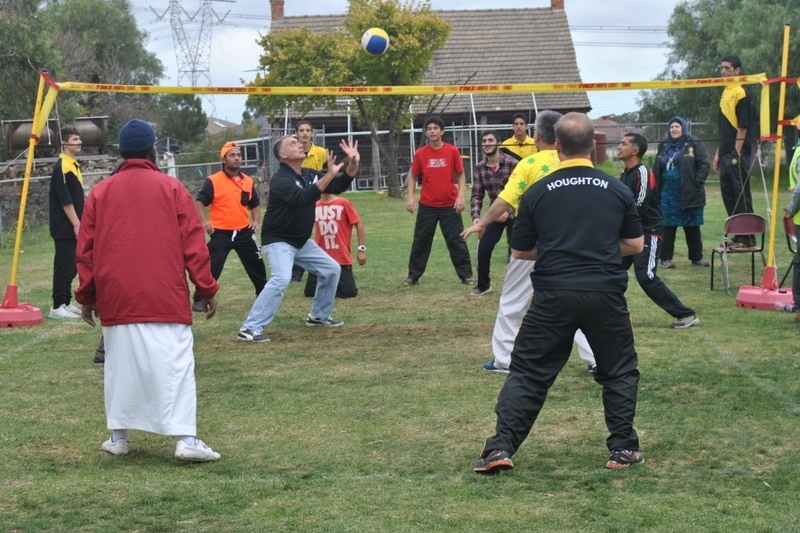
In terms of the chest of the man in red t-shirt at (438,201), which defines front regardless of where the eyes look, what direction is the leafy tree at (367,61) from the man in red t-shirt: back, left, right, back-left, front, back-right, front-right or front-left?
back

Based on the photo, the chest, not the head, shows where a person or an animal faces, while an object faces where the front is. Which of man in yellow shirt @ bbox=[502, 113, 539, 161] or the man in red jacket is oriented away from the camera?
the man in red jacket

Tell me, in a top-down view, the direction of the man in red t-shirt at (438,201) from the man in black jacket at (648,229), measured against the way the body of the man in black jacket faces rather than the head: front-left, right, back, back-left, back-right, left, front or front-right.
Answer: front-right

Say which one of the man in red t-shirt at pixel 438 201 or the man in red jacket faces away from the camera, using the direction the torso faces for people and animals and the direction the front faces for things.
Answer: the man in red jacket

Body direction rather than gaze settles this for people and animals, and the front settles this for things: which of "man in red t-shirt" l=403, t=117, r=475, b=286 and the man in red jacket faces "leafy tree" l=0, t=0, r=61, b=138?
the man in red jacket

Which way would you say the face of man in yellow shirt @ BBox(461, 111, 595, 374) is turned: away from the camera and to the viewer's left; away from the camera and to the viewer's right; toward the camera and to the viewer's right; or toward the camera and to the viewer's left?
away from the camera and to the viewer's left

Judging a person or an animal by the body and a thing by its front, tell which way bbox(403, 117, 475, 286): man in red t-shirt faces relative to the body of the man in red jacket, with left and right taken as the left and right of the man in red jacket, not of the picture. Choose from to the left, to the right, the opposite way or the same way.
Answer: the opposite way

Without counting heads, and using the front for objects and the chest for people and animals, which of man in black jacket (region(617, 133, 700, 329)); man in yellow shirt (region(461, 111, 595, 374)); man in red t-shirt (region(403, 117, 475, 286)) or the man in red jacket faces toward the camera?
the man in red t-shirt

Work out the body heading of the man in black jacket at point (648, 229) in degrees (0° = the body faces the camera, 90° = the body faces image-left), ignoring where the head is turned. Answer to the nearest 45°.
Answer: approximately 90°

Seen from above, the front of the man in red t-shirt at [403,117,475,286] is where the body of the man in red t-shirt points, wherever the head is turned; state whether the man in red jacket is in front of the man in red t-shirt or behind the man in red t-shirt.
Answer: in front

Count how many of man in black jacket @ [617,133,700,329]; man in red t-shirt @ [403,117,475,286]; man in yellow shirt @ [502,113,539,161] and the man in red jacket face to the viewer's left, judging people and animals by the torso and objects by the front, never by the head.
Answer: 1

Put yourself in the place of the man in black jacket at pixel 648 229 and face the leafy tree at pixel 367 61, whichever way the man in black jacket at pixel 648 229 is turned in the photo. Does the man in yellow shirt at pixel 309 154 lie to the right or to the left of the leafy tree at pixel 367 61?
left

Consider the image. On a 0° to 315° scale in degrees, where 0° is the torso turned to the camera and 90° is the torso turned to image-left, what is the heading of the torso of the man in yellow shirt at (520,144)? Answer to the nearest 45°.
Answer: approximately 0°

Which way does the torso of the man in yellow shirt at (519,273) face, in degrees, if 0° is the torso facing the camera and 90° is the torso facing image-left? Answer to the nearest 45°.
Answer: approximately 135°

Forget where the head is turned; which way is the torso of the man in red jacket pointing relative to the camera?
away from the camera

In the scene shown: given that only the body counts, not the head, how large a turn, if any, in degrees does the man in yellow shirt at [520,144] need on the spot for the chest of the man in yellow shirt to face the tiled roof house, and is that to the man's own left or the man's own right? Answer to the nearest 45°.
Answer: approximately 180°
